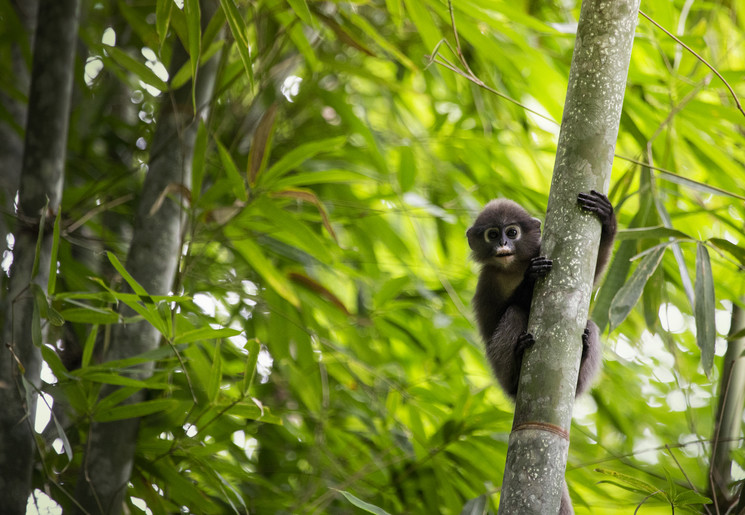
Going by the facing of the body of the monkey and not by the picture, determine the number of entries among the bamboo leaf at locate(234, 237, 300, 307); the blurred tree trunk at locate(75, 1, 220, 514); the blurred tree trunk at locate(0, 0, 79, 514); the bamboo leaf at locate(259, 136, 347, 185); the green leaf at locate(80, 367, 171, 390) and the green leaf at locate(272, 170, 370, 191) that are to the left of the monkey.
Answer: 0

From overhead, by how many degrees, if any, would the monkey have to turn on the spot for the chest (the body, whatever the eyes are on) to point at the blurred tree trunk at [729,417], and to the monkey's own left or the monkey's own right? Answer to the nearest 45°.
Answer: approximately 90° to the monkey's own left

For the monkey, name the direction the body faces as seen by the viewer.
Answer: toward the camera

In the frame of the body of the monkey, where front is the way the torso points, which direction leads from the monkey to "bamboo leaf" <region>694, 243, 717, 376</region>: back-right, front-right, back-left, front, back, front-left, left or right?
front-left

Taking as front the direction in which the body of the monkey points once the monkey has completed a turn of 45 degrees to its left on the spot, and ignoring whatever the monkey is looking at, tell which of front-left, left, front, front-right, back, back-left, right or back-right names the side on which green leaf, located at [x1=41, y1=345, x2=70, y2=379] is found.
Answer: right

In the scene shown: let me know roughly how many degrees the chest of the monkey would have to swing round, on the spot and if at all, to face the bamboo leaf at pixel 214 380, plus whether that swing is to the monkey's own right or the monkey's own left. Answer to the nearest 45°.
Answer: approximately 45° to the monkey's own right

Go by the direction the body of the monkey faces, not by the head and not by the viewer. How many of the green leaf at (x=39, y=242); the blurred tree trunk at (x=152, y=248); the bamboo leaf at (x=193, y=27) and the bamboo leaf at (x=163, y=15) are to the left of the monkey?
0

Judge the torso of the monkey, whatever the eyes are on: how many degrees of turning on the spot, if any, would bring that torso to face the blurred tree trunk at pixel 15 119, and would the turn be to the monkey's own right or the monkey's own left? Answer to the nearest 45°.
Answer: approximately 90° to the monkey's own right

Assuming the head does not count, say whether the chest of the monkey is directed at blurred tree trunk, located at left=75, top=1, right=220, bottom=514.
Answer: no
